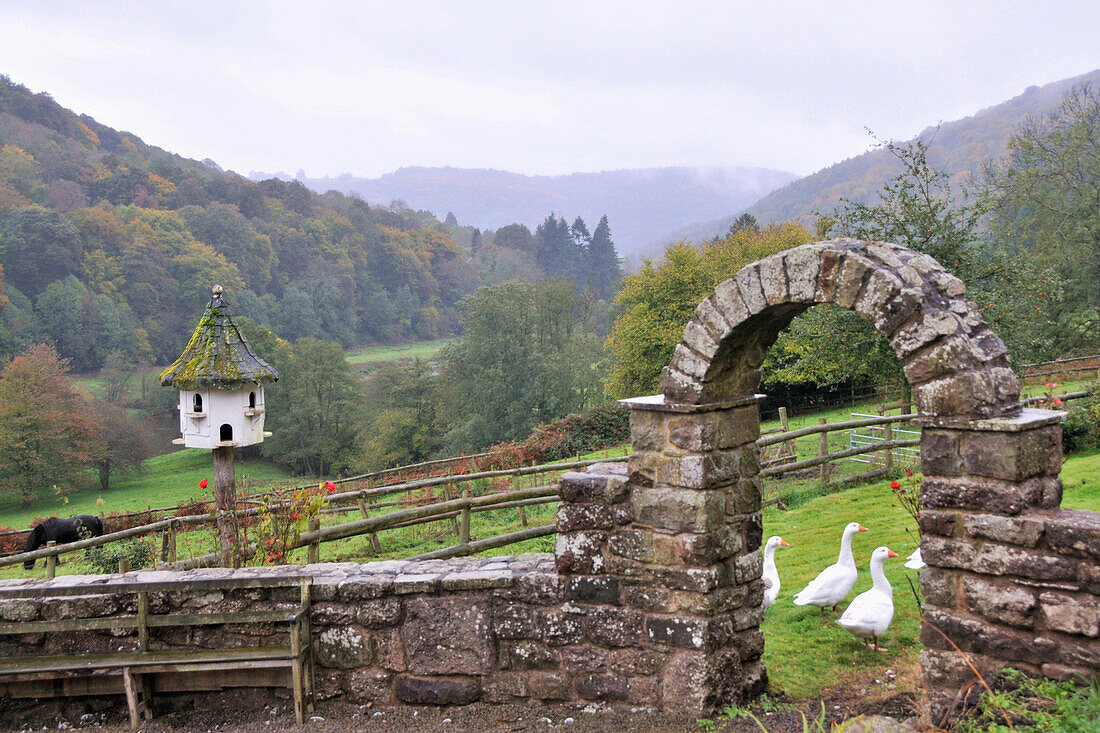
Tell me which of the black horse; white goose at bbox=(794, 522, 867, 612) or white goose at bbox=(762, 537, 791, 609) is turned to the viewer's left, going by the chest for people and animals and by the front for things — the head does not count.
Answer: the black horse

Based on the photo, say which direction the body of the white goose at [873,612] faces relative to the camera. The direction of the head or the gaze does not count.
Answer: to the viewer's right

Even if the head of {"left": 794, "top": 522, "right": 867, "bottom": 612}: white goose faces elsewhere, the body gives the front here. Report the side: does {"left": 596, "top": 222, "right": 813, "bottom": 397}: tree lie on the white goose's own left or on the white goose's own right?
on the white goose's own left

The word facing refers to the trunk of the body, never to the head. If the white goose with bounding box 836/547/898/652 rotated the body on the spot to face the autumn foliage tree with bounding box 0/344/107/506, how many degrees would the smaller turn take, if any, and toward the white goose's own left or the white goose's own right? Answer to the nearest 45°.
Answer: approximately 135° to the white goose's own left

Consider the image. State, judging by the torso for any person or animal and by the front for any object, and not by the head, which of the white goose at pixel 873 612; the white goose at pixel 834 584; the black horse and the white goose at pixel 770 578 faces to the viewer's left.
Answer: the black horse

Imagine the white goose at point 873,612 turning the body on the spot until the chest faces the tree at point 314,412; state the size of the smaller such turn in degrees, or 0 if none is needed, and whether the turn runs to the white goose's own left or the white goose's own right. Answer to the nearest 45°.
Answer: approximately 135° to the white goose's own left

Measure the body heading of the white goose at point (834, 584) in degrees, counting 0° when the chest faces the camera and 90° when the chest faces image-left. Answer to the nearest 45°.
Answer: approximately 270°

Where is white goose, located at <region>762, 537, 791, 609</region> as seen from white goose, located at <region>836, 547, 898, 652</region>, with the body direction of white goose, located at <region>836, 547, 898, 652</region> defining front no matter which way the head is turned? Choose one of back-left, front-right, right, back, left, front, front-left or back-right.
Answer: back-left

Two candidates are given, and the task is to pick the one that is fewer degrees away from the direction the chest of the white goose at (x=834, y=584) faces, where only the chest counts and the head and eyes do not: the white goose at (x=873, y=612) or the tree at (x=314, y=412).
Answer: the white goose

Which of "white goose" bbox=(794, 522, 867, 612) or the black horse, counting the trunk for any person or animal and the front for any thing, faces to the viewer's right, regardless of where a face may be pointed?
the white goose
